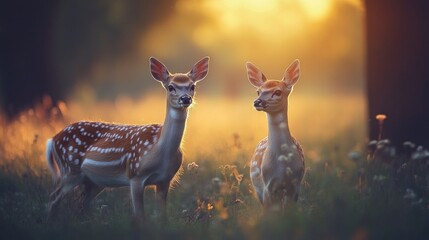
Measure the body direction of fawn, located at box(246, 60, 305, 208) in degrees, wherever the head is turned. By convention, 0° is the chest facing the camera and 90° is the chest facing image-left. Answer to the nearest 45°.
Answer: approximately 0°

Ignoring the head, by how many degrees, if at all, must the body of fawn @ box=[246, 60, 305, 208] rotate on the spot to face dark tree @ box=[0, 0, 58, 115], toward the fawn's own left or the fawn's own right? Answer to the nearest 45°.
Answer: approximately 135° to the fawn's own right

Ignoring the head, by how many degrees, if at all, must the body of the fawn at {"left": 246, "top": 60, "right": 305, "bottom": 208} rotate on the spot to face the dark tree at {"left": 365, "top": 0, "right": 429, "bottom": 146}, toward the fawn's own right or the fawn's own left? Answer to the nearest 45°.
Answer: approximately 135° to the fawn's own left

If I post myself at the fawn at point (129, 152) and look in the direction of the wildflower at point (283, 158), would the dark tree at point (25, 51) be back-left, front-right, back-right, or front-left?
back-left

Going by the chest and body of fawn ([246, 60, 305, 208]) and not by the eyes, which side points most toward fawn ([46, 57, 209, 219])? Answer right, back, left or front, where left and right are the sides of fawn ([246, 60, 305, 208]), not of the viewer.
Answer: right
